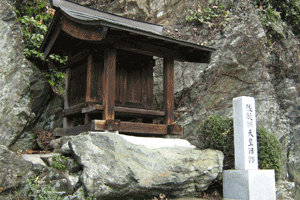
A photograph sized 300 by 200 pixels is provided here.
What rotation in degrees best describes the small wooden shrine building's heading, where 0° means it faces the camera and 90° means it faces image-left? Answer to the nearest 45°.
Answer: approximately 315°

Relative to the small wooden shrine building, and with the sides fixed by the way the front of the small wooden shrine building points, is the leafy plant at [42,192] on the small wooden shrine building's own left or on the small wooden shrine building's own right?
on the small wooden shrine building's own right

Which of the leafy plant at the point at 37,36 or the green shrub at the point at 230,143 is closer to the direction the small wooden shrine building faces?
the green shrub

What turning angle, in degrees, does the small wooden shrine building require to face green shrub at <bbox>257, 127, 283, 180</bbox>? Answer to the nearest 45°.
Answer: approximately 45° to its left

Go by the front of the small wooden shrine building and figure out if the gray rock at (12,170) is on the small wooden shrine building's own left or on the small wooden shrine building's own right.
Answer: on the small wooden shrine building's own right

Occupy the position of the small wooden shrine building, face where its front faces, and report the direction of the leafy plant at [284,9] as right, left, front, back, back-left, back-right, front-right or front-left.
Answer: left

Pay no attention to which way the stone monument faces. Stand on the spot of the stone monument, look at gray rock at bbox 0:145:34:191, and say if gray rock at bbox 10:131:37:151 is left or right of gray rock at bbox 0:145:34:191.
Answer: right
